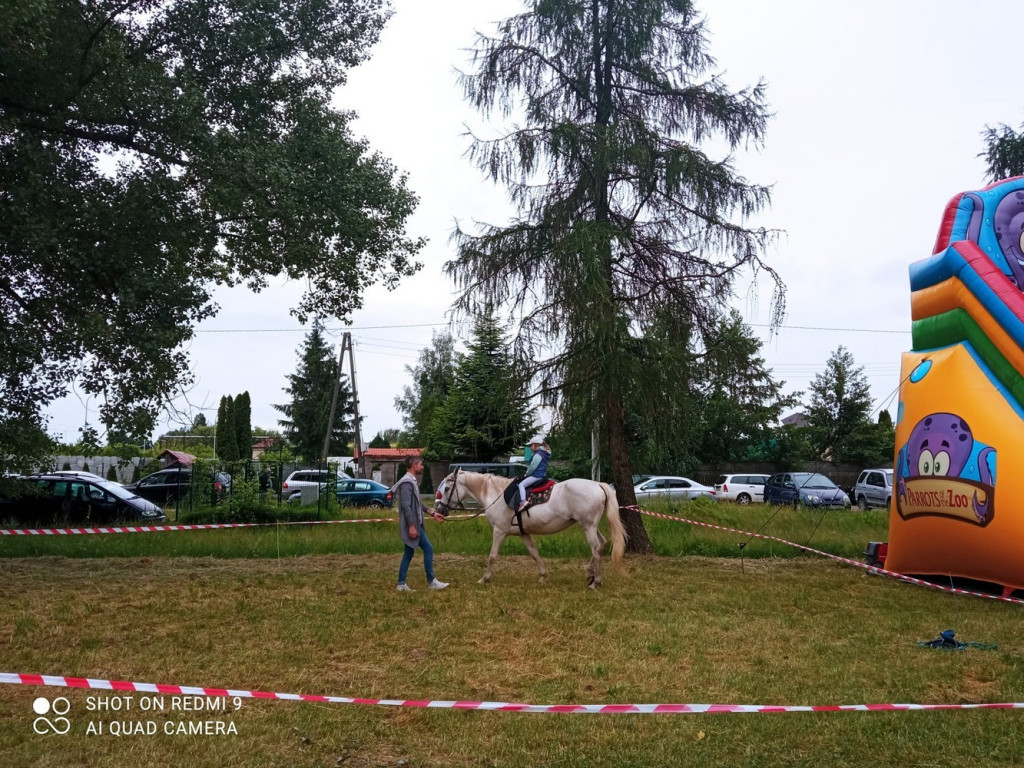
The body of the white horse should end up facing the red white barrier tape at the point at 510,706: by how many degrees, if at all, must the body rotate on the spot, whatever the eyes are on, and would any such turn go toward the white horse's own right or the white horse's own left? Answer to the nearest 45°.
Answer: approximately 90° to the white horse's own left

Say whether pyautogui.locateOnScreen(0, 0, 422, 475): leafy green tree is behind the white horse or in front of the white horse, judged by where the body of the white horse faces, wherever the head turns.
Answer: in front

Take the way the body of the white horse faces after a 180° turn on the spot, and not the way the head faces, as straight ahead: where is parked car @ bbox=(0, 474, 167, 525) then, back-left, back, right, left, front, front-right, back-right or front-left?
back-left

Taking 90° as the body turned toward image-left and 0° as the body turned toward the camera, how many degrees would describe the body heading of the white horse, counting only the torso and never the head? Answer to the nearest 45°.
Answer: approximately 90°

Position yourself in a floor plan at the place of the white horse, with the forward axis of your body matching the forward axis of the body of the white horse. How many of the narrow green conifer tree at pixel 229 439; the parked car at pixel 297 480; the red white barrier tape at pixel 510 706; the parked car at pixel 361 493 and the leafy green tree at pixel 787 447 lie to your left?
1

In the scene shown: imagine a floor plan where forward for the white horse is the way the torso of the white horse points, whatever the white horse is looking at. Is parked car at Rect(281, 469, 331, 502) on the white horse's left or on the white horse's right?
on the white horse's right

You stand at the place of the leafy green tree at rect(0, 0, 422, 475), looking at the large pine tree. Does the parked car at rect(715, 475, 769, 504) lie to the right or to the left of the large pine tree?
left

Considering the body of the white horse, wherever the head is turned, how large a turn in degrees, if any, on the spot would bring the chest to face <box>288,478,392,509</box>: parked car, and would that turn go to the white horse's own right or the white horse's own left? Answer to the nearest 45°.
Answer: approximately 90° to the white horse's own right

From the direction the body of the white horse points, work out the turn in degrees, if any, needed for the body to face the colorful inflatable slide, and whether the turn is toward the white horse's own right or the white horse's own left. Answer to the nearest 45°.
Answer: approximately 180°

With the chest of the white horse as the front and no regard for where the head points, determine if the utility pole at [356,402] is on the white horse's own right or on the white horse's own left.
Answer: on the white horse's own right

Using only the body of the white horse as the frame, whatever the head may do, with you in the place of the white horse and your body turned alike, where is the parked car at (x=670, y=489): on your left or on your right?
on your right
